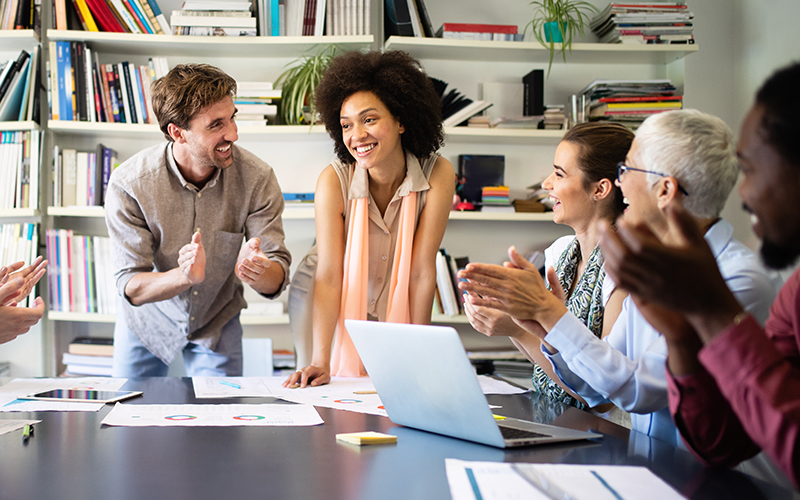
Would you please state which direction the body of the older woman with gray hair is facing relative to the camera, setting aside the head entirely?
to the viewer's left

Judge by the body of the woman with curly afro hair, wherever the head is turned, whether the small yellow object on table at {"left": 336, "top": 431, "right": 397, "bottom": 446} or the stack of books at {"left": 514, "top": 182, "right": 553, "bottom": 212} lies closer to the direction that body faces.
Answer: the small yellow object on table

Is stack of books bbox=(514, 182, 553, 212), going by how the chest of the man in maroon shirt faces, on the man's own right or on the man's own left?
on the man's own right

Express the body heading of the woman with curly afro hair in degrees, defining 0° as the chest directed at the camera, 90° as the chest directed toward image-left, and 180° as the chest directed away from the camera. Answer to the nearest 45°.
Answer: approximately 0°

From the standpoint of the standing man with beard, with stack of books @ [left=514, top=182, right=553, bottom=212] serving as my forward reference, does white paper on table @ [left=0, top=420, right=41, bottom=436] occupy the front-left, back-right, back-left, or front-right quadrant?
back-right

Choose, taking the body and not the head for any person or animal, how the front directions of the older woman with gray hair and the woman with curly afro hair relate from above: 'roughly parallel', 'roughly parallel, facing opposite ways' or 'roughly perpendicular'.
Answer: roughly perpendicular

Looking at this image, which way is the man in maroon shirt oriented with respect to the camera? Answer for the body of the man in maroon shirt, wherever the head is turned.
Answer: to the viewer's left

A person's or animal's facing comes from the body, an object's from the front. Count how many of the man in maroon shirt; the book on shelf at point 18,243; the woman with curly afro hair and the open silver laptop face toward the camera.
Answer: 2
